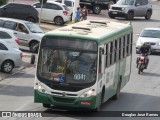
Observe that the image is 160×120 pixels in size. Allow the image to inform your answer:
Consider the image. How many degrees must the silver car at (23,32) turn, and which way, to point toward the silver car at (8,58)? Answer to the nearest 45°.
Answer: approximately 45° to its right

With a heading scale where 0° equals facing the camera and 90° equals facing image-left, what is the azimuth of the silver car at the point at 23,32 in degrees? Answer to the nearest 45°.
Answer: approximately 315°
